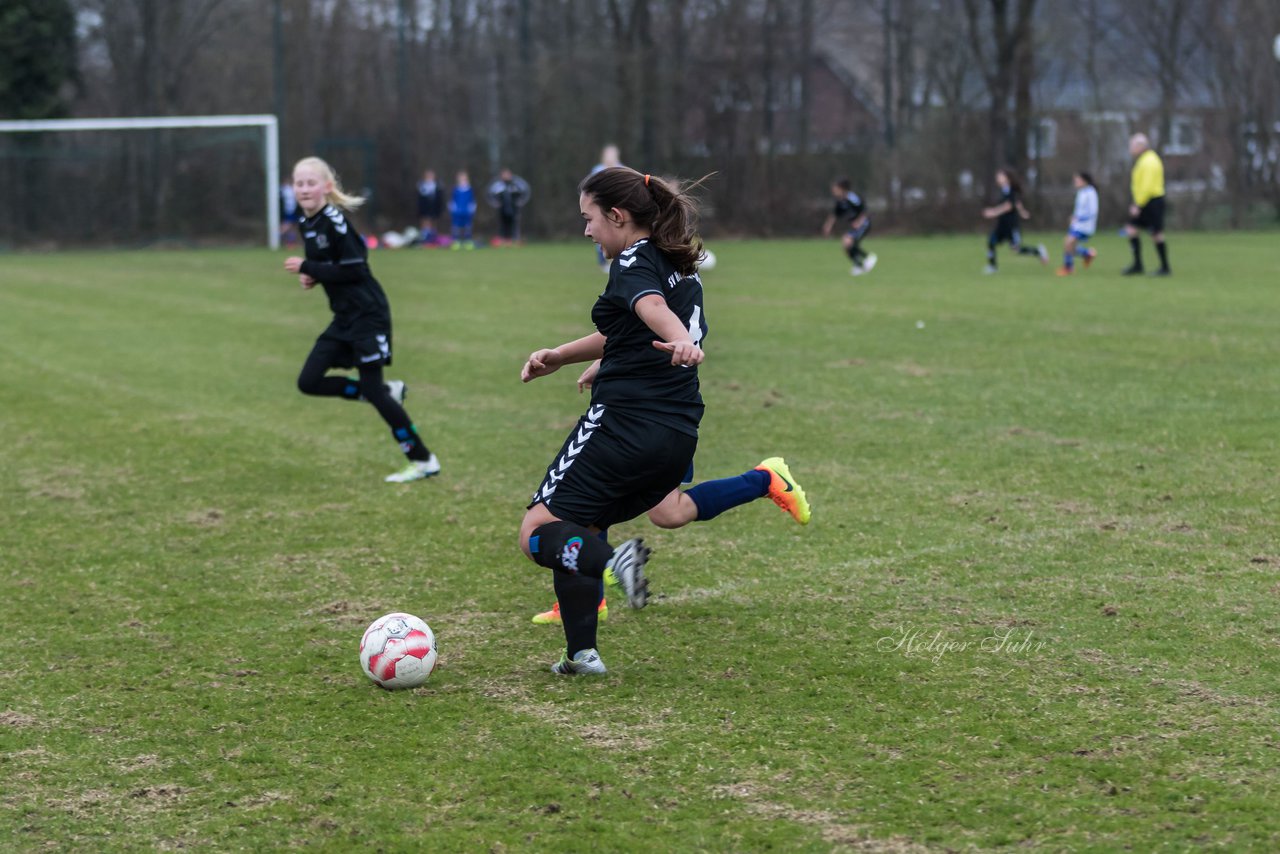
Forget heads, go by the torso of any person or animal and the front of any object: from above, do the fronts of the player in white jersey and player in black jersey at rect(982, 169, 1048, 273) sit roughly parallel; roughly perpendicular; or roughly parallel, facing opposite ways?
roughly parallel

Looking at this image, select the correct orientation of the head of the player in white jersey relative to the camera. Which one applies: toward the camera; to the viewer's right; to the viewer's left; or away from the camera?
to the viewer's left

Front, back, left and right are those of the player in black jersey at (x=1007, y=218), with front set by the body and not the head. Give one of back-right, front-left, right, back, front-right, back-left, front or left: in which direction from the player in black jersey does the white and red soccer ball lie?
left

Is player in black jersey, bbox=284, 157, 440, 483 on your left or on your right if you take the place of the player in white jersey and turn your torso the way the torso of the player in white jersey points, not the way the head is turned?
on your left

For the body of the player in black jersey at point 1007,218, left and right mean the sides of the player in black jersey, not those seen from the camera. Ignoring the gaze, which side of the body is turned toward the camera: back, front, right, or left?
left

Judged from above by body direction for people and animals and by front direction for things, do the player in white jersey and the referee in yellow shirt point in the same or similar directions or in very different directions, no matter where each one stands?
same or similar directions

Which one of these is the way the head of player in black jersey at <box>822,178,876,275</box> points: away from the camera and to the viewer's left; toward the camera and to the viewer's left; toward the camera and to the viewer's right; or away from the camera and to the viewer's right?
toward the camera and to the viewer's left

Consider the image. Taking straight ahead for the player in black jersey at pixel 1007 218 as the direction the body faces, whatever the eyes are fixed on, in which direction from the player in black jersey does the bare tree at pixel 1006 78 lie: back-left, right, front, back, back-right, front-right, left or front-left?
right

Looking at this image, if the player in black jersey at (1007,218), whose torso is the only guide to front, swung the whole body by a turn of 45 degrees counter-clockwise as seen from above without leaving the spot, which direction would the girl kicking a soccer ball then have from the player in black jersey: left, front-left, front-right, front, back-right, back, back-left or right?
front-left

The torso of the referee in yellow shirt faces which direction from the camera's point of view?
to the viewer's left

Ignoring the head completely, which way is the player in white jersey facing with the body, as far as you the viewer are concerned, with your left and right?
facing to the left of the viewer
